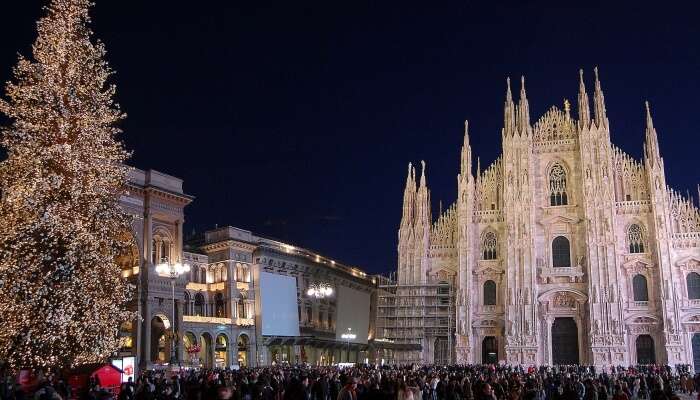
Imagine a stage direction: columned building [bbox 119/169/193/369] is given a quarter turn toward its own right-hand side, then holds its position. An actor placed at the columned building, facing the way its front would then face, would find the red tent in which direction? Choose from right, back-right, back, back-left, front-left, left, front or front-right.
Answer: front-left

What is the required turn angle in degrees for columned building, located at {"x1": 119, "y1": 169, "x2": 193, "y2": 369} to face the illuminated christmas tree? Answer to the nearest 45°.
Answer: approximately 45° to its right

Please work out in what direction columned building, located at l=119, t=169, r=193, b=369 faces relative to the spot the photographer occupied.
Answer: facing the viewer and to the right of the viewer

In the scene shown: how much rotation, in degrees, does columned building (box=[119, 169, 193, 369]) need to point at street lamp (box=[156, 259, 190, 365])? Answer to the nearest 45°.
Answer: approximately 45° to its right
